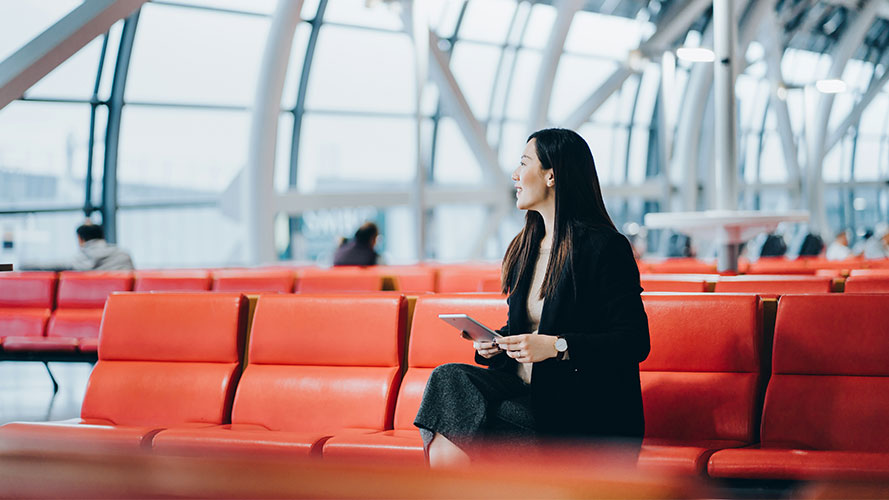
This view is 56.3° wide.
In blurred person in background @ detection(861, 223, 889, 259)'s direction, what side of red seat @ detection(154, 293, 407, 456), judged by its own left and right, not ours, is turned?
back

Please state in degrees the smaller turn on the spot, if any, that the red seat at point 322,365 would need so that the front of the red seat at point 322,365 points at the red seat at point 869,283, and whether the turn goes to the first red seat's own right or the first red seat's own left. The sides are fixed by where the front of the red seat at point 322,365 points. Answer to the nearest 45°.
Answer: approximately 135° to the first red seat's own left

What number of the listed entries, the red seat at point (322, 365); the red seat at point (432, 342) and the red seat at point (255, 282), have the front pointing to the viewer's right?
0

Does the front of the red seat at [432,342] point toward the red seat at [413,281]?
no

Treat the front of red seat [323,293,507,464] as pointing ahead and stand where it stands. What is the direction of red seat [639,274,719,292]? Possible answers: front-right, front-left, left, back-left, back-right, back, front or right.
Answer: back

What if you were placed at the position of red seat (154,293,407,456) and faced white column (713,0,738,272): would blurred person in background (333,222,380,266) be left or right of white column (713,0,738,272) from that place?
left

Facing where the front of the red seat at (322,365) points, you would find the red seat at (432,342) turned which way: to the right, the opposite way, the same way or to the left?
the same way

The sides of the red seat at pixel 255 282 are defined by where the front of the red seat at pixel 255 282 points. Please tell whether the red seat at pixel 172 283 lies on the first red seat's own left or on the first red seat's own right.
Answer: on the first red seat's own right

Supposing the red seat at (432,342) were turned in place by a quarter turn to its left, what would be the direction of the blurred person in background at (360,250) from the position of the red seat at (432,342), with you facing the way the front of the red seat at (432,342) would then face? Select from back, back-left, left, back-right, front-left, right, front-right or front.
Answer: back-left

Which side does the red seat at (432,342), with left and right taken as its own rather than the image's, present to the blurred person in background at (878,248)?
back

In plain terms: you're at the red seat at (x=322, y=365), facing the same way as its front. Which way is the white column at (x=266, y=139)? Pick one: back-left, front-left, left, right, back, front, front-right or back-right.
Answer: back-right

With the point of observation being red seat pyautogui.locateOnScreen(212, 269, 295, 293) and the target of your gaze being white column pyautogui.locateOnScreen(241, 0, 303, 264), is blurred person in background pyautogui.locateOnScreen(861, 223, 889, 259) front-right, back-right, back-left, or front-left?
front-right

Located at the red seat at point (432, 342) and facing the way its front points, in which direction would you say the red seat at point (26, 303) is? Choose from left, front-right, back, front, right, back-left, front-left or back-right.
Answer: right

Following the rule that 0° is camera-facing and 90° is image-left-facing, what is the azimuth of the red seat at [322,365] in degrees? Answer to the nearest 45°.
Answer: approximately 45°

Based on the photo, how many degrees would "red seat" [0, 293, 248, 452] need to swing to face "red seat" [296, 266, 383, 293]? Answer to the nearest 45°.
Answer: approximately 180°

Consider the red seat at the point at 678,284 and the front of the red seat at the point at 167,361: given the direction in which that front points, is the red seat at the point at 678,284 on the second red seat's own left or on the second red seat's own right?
on the second red seat's own left

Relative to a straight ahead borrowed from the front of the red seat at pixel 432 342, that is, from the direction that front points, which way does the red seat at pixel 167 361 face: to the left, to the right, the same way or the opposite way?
the same way

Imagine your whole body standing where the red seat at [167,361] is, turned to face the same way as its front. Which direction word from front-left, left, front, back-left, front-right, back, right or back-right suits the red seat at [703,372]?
left

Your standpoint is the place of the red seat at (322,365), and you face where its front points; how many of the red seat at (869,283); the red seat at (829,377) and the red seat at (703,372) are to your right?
0

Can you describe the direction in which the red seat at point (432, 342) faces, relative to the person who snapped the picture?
facing the viewer and to the left of the viewer
